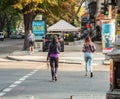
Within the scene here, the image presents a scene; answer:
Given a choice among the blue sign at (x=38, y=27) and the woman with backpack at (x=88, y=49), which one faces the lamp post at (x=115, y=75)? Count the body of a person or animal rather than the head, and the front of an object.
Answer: the blue sign

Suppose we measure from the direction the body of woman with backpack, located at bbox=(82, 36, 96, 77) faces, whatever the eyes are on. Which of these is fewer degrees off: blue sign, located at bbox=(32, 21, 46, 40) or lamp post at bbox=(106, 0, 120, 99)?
the blue sign

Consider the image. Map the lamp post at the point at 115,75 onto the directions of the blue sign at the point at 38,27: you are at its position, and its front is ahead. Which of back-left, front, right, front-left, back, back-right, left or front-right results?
front

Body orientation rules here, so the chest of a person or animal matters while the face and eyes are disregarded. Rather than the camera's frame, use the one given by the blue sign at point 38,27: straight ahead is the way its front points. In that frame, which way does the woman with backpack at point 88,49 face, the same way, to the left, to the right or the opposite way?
the opposite way

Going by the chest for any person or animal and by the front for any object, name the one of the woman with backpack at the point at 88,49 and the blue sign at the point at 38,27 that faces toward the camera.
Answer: the blue sign

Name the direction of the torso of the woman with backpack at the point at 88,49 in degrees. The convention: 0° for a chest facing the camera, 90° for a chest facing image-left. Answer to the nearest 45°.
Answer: approximately 180°

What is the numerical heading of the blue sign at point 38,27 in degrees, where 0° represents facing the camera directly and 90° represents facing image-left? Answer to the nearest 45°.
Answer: approximately 0°

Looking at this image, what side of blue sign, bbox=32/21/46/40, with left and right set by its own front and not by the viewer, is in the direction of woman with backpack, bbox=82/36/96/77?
front

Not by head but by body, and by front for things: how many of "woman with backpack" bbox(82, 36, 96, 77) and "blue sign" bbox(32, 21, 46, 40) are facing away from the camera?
1

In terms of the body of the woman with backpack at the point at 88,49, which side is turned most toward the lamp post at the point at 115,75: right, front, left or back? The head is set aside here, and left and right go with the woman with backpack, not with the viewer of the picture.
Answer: back
